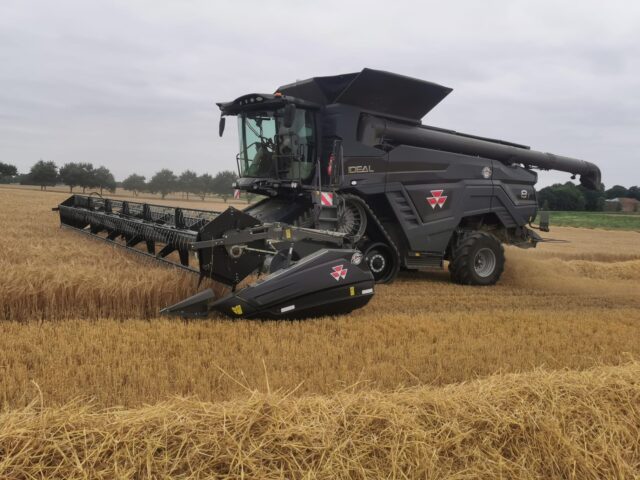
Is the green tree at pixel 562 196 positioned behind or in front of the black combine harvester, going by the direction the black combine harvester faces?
behind

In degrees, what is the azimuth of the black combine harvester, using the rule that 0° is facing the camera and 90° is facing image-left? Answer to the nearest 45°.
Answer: approximately 45°

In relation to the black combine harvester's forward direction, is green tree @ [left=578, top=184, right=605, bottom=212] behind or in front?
behind
